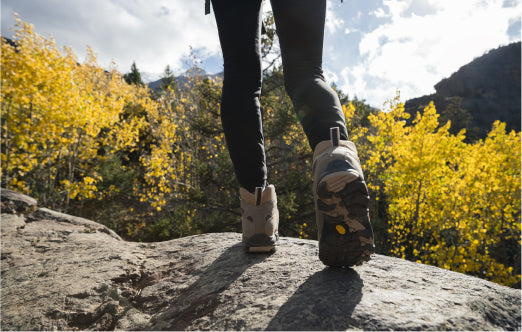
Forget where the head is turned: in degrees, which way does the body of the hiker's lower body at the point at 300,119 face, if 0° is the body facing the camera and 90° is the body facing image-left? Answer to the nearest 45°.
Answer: approximately 180°
